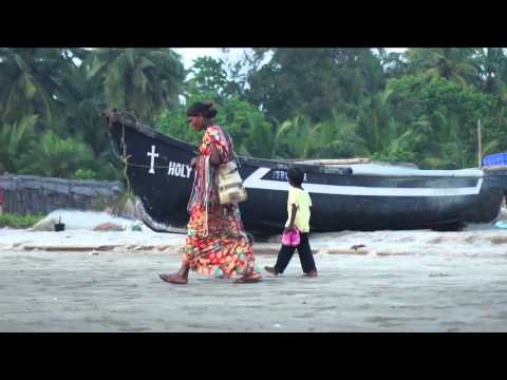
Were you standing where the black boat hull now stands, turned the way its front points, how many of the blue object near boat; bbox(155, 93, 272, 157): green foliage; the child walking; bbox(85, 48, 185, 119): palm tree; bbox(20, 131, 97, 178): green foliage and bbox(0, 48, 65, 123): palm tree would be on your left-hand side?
1

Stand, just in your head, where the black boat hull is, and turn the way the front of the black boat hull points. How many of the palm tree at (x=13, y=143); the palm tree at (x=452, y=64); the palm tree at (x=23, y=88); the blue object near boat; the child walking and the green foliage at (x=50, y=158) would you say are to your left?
1

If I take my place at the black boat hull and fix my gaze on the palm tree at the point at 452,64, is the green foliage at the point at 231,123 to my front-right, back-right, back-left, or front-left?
front-left

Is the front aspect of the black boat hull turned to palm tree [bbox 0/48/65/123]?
no

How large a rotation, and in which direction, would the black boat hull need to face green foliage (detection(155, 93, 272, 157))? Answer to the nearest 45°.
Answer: approximately 90° to its right

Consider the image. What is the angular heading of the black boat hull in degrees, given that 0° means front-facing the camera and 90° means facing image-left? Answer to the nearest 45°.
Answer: approximately 90°

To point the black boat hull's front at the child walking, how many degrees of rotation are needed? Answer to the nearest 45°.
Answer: approximately 90° to its left

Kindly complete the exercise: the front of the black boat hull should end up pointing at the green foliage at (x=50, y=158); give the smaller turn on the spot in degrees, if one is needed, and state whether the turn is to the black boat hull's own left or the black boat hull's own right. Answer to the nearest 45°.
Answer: approximately 45° to the black boat hull's own right

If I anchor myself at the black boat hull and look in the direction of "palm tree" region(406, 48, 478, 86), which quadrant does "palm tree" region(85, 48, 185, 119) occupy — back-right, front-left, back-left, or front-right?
front-left

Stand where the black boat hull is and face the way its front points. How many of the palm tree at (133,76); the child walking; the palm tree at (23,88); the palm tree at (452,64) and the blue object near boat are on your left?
1

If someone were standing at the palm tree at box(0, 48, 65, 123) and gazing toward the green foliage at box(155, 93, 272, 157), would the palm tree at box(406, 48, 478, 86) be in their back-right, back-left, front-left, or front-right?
front-left

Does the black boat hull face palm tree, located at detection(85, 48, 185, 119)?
no

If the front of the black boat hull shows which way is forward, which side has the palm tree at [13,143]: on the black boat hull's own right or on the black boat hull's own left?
on the black boat hull's own right

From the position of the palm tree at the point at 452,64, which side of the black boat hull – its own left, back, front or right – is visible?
right
